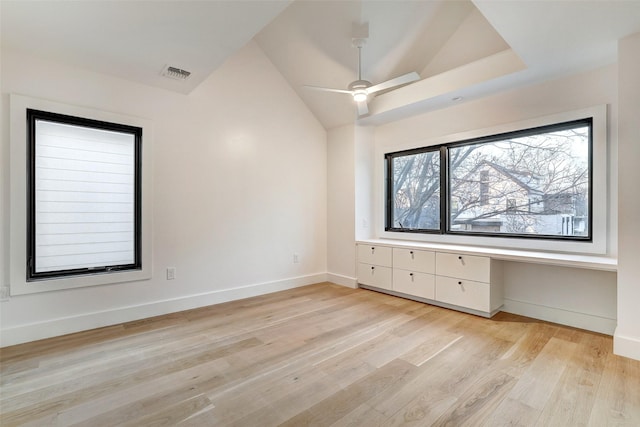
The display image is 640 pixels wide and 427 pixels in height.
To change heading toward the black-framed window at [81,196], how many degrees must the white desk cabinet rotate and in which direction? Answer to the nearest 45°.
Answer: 0° — it already faces it

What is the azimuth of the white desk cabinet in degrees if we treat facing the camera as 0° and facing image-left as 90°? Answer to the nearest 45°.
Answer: approximately 45°
